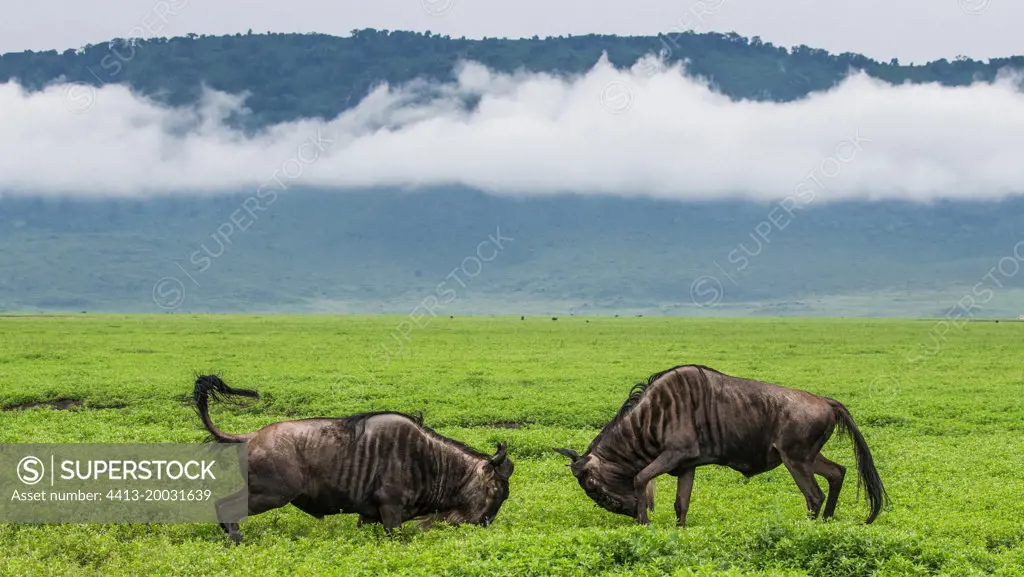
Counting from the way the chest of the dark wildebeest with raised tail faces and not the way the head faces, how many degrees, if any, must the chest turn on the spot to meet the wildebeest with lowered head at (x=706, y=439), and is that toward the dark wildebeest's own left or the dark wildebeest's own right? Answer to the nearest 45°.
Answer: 0° — it already faces it

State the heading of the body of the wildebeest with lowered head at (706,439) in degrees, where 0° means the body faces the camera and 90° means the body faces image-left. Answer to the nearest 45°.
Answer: approximately 90°

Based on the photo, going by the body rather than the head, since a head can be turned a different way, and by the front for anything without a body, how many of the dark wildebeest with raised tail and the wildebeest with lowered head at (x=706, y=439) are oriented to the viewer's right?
1

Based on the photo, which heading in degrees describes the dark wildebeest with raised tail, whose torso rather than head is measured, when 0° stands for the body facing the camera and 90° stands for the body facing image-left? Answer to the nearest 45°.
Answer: approximately 270°

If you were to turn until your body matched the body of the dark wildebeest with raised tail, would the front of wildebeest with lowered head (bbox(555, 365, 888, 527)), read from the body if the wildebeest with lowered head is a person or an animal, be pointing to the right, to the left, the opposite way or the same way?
the opposite way

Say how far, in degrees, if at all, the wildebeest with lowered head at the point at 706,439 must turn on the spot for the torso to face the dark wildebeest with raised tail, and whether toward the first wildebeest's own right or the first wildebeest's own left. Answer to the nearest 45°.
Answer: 0° — it already faces it

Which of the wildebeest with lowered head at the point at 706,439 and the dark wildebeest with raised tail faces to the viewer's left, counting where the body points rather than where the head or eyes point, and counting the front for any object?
the wildebeest with lowered head
